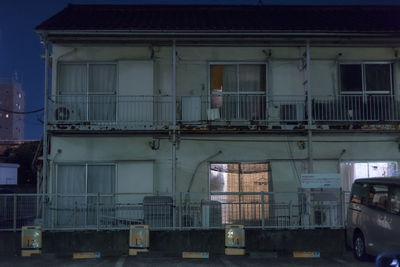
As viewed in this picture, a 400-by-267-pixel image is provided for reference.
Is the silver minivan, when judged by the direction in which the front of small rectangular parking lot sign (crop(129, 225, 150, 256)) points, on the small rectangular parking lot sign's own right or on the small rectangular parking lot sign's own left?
on the small rectangular parking lot sign's own left

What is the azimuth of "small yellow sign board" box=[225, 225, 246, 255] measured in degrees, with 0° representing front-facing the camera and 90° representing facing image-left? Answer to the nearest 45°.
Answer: approximately 0°

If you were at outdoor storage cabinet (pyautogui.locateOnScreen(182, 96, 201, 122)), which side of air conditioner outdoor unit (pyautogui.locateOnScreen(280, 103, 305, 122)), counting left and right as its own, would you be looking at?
right

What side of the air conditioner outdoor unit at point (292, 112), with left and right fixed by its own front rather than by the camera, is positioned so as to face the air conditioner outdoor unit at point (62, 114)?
right

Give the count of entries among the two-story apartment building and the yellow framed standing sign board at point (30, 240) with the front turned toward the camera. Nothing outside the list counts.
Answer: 2
